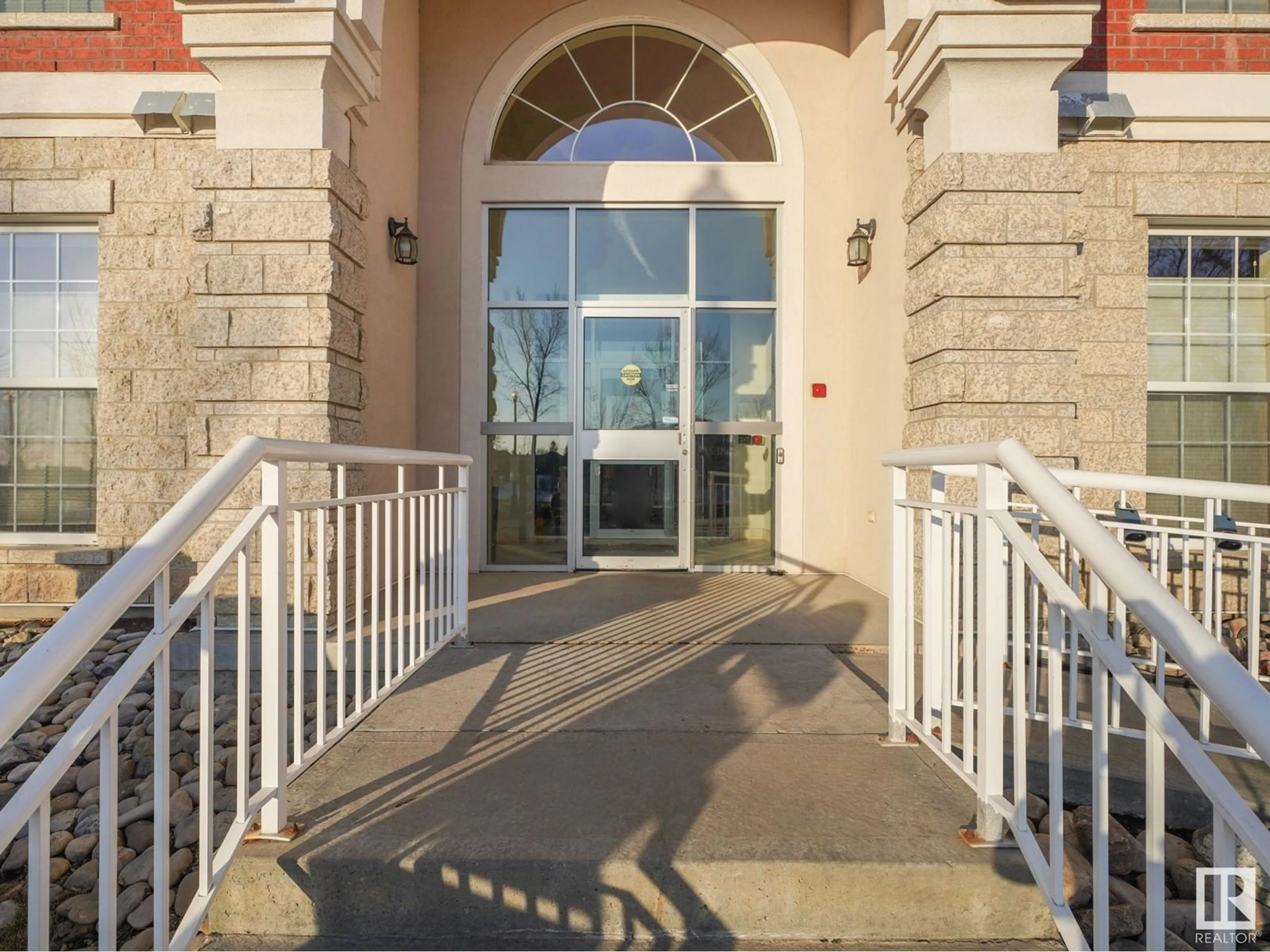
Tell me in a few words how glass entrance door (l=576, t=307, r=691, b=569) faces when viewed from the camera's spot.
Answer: facing the viewer

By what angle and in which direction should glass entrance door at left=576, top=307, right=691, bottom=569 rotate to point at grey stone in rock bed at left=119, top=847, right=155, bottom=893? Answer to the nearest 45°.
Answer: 0° — it already faces it

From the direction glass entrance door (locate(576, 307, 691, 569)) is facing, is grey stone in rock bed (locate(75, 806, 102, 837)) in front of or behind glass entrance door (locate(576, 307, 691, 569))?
in front

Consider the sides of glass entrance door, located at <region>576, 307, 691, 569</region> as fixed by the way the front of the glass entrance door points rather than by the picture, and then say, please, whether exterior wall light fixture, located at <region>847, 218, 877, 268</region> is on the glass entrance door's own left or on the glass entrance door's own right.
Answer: on the glass entrance door's own left

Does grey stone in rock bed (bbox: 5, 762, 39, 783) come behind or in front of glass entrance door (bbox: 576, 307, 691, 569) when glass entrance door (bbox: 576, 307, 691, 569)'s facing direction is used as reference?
in front

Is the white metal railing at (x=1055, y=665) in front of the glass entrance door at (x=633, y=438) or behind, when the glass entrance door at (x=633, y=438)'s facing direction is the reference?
in front
